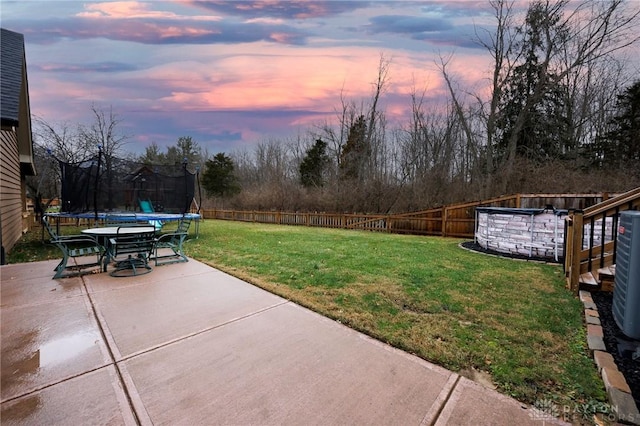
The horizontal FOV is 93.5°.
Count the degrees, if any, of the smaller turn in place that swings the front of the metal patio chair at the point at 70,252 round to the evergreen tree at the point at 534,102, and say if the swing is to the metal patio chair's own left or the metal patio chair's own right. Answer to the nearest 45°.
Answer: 0° — it already faces it

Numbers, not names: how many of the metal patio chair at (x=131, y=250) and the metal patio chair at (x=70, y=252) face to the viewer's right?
1

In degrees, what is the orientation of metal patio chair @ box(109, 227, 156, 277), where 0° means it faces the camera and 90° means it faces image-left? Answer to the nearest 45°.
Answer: approximately 180°

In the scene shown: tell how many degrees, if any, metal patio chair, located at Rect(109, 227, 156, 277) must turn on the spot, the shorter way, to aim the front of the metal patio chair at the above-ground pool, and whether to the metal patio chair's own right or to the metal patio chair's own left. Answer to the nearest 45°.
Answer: approximately 90° to the metal patio chair's own right

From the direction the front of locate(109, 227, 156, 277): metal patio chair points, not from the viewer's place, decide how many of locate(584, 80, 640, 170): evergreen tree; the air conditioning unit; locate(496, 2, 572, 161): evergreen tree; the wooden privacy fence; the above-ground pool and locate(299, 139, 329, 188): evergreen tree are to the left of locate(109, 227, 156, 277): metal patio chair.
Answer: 0

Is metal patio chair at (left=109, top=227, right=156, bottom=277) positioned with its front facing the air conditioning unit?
no

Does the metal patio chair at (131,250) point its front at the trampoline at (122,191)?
yes

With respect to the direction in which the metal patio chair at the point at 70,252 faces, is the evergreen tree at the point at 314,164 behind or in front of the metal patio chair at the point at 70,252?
in front

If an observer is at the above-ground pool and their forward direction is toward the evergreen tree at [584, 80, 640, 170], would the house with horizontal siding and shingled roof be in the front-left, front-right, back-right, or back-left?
back-left

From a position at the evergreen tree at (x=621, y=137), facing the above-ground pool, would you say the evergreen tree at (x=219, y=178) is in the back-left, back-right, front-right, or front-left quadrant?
front-right

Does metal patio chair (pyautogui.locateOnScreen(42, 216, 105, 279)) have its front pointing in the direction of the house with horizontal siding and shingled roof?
no

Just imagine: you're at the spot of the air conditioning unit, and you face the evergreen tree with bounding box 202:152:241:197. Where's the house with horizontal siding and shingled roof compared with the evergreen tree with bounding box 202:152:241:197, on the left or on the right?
left

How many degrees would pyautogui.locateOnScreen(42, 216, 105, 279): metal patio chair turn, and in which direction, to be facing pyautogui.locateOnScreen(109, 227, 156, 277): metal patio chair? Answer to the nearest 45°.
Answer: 0° — it already faces it

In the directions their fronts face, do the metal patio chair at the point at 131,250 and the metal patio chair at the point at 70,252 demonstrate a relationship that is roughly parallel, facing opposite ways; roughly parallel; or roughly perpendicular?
roughly perpendicular

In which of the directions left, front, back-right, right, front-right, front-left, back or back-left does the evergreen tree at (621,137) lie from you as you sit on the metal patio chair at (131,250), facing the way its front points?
right

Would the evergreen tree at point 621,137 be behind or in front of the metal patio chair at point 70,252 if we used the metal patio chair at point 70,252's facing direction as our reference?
in front

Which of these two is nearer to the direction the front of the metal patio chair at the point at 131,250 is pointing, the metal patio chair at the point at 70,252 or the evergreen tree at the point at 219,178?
the evergreen tree

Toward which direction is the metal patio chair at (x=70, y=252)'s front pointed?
to the viewer's right

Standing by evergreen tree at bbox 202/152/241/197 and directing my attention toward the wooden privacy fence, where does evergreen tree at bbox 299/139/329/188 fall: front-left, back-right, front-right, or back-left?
front-left

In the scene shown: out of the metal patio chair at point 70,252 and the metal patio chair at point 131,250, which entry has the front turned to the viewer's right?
the metal patio chair at point 70,252
